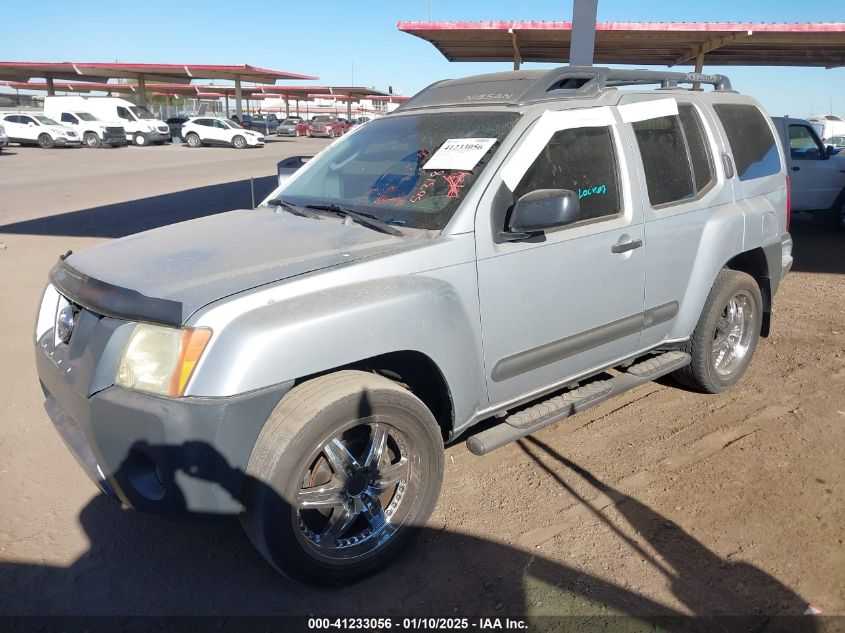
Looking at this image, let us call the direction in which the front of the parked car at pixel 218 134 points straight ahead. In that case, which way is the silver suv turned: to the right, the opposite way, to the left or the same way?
to the right

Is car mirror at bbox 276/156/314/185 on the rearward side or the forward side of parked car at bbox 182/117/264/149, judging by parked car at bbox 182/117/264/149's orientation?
on the forward side

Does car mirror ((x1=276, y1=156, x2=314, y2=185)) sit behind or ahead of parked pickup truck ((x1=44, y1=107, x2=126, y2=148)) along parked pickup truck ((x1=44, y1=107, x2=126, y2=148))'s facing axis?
ahead

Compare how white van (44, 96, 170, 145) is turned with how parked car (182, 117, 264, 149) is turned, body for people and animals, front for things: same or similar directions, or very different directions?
same or similar directions

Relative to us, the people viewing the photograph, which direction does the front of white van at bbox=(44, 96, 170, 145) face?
facing the viewer and to the right of the viewer

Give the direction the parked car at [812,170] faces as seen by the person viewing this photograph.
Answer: facing to the right of the viewer

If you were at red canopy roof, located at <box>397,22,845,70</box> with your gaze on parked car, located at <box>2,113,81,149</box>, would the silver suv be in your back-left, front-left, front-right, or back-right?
back-left

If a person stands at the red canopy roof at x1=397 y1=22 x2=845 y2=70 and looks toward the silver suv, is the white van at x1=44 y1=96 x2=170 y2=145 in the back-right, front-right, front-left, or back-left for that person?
back-right

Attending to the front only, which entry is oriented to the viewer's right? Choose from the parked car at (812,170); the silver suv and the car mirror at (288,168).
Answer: the parked car at (812,170)

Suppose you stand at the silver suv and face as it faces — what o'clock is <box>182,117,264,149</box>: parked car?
The parked car is roughly at 4 o'clock from the silver suv.

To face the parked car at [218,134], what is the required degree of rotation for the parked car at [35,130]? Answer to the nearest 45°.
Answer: approximately 45° to its left

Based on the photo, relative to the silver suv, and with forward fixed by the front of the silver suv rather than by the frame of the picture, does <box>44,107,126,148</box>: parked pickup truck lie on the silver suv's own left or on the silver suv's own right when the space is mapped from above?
on the silver suv's own right

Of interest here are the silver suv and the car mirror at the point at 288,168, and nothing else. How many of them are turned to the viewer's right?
0
